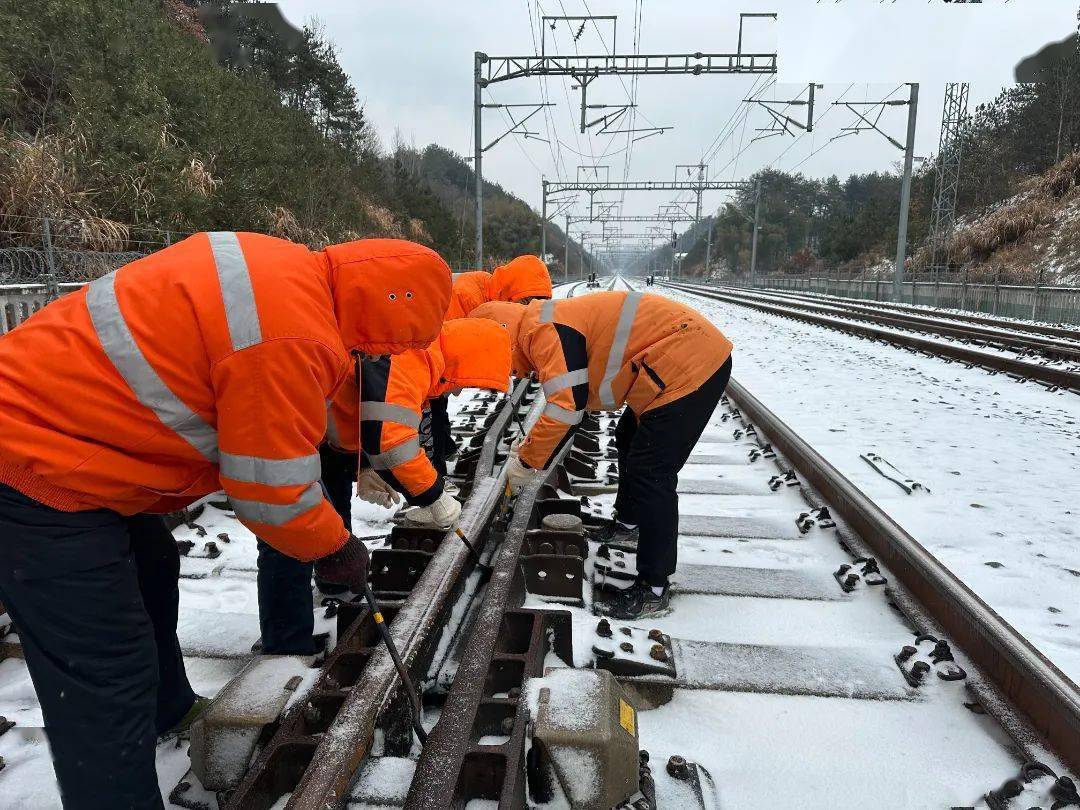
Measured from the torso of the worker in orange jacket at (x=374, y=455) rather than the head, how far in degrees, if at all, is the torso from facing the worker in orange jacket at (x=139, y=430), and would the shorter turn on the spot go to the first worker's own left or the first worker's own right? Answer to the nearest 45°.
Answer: approximately 135° to the first worker's own right

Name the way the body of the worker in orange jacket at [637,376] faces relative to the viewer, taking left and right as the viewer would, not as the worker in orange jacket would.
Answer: facing to the left of the viewer

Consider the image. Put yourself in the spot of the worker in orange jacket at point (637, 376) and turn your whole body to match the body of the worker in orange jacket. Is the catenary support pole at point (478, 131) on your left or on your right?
on your right

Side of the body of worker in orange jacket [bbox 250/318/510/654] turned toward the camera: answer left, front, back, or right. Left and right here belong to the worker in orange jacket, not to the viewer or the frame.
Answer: right

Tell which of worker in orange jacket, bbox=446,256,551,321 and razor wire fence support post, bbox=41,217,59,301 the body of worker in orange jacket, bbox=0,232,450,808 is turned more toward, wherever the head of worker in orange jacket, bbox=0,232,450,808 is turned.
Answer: the worker in orange jacket

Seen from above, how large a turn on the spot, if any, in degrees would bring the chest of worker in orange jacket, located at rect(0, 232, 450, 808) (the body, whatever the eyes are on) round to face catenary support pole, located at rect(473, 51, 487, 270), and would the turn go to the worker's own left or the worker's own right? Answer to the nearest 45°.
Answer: approximately 90° to the worker's own left

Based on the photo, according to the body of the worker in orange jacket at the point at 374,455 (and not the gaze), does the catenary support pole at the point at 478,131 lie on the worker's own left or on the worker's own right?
on the worker's own left

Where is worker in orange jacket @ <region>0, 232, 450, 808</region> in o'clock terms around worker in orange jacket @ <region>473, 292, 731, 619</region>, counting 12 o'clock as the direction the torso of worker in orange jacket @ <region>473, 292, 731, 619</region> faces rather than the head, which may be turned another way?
worker in orange jacket @ <region>0, 232, 450, 808</region> is roughly at 10 o'clock from worker in orange jacket @ <region>473, 292, 731, 619</region>.

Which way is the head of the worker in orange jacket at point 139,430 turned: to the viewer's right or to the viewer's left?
to the viewer's right

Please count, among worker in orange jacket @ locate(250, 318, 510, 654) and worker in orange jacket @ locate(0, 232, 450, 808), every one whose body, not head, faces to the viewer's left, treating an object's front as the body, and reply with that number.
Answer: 0

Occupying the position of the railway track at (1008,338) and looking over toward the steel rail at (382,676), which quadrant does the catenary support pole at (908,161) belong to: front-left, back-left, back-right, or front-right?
back-right

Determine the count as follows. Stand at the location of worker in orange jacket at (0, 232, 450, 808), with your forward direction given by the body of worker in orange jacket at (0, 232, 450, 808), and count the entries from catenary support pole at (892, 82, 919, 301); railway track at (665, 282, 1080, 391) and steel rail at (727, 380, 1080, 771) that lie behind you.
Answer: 0

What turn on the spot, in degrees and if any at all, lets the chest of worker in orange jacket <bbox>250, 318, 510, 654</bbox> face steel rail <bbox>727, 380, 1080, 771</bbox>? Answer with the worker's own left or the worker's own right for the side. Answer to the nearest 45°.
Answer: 0° — they already face it

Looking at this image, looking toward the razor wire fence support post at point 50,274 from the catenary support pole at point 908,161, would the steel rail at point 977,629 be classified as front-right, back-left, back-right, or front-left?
front-left

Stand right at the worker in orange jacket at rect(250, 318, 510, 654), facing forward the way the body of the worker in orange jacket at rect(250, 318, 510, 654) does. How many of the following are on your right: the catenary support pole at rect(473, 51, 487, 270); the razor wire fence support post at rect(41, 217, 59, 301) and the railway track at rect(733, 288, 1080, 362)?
0

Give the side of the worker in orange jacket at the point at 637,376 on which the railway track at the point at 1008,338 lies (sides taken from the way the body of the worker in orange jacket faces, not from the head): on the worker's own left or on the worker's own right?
on the worker's own right

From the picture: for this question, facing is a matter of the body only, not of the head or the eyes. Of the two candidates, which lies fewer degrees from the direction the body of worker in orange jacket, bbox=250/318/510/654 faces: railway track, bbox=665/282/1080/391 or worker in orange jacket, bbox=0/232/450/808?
the railway track

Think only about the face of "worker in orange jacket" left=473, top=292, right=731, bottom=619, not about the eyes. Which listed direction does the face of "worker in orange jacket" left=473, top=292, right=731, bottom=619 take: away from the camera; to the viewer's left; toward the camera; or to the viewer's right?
to the viewer's left

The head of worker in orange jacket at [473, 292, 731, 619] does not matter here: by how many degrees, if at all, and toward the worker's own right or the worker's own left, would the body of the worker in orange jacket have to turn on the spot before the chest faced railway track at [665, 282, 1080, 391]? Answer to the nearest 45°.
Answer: approximately 135° to the worker's own right

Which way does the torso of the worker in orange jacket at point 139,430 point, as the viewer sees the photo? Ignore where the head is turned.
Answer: to the viewer's right

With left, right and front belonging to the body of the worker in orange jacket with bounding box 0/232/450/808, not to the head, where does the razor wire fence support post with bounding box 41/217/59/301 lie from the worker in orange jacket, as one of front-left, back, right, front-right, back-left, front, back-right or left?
left

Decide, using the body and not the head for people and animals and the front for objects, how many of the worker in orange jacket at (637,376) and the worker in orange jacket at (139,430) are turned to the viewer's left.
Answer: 1
